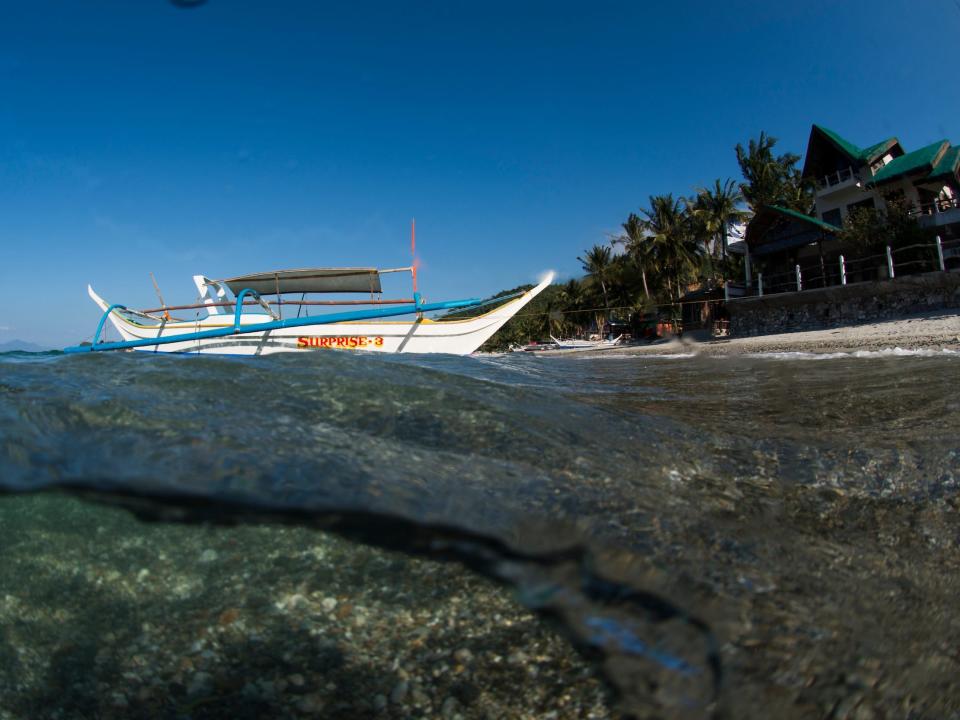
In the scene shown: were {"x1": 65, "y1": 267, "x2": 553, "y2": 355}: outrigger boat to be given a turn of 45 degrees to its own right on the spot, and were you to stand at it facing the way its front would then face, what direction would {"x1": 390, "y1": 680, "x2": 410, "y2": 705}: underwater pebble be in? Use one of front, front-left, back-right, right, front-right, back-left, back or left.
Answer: front-right

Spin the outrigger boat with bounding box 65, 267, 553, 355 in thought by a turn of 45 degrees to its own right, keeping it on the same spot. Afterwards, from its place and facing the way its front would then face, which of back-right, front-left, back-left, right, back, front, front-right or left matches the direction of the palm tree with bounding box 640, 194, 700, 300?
left

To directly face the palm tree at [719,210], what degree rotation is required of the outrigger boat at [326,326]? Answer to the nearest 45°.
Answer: approximately 45° to its left

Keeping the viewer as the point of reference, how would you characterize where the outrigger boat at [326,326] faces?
facing to the right of the viewer

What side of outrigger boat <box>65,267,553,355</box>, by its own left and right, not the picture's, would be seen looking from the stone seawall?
front

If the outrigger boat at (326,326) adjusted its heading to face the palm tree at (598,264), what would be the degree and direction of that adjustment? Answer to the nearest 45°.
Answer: approximately 45° to its left

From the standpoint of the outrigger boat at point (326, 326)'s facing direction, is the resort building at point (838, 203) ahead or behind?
ahead
